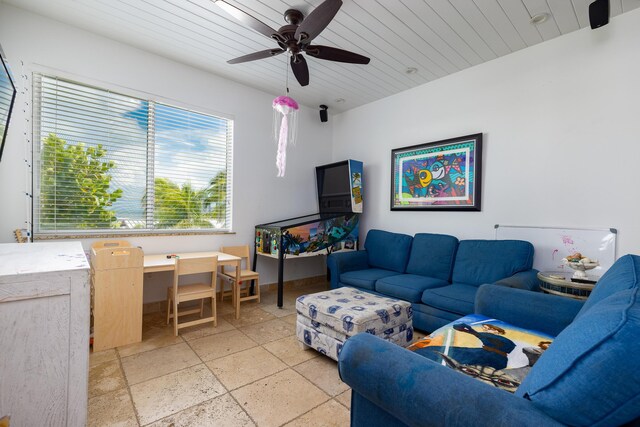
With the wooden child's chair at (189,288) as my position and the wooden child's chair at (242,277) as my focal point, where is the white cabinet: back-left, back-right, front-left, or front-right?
back-right

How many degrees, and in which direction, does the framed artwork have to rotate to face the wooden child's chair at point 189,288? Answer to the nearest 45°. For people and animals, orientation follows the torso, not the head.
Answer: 0° — it already faces it

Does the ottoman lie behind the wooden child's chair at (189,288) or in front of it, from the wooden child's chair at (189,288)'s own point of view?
behind

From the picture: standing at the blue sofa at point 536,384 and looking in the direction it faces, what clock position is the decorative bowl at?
The decorative bowl is roughly at 2 o'clock from the blue sofa.

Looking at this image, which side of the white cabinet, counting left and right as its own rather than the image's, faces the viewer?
right

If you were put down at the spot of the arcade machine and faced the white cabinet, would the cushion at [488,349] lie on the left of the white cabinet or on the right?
left

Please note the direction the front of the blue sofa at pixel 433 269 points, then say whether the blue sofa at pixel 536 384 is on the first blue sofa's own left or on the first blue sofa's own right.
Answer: on the first blue sofa's own left

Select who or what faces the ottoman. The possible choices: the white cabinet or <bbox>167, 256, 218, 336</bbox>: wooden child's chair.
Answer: the white cabinet

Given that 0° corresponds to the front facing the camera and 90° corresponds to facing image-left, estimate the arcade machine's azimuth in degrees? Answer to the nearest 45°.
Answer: approximately 45°

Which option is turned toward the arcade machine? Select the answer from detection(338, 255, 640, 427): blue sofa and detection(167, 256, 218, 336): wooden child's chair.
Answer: the blue sofa
